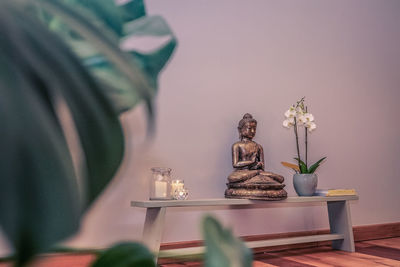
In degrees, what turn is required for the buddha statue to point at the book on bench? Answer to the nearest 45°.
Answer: approximately 90° to its left

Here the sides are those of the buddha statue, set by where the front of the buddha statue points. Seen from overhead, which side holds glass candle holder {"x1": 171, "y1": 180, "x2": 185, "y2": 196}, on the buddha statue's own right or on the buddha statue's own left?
on the buddha statue's own right

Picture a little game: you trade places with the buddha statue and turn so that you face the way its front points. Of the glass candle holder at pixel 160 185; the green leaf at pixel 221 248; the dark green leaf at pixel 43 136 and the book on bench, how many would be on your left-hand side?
1

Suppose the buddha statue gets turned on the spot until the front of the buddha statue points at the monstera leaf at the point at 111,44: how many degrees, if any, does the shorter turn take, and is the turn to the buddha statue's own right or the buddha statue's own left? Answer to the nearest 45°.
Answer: approximately 45° to the buddha statue's own right

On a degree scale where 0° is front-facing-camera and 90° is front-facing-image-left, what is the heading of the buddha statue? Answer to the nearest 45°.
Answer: approximately 315°

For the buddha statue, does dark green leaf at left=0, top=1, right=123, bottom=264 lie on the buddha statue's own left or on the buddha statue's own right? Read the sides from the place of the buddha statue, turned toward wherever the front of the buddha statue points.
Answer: on the buddha statue's own right

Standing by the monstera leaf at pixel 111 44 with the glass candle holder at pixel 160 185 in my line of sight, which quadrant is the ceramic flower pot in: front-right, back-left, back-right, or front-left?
front-right

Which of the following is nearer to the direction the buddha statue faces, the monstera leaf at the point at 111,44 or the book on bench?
the monstera leaf
